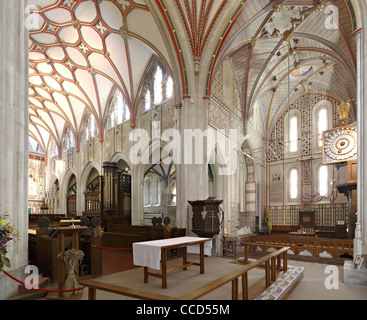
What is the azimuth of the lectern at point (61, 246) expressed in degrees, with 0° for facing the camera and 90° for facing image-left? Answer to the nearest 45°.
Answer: approximately 315°

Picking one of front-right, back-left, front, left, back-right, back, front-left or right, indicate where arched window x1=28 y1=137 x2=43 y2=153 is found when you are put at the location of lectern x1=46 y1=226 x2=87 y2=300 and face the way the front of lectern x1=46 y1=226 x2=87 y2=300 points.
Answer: back-left

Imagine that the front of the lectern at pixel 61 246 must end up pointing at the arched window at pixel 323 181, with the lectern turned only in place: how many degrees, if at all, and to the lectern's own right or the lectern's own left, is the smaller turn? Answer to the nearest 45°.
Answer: approximately 90° to the lectern's own left

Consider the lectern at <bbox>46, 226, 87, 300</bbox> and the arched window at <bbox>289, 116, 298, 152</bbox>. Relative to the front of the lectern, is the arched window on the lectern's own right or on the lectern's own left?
on the lectern's own left

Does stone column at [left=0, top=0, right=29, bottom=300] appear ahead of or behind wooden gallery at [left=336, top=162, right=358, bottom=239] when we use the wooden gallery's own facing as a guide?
ahead

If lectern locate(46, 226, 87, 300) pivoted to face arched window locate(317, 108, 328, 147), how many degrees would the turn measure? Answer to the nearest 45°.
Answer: approximately 90° to its left

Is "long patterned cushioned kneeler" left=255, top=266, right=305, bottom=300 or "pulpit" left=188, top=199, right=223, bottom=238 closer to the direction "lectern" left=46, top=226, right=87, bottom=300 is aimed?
the long patterned cushioned kneeler

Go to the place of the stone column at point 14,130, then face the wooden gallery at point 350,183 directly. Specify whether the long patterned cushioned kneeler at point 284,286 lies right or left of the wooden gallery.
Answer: right
